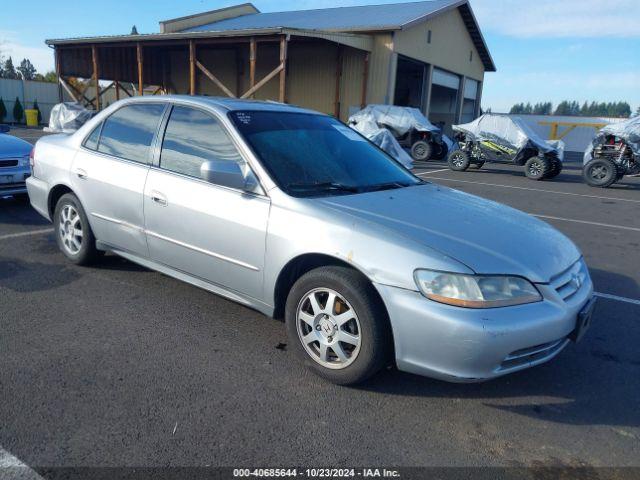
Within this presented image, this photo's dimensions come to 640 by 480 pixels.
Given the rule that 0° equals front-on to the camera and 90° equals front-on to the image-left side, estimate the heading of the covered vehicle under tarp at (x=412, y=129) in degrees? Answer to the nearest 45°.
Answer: approximately 315°

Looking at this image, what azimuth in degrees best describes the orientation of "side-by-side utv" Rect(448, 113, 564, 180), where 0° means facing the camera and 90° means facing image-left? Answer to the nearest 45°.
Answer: approximately 315°

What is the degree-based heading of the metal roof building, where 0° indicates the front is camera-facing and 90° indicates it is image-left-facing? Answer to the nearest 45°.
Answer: approximately 315°

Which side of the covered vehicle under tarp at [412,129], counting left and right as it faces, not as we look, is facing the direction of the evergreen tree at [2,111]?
back

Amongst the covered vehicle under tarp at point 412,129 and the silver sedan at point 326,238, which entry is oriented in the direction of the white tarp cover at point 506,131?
the covered vehicle under tarp

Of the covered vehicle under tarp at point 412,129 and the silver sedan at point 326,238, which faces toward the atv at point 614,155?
the covered vehicle under tarp

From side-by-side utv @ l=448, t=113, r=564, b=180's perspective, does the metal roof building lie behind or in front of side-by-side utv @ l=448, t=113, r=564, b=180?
behind

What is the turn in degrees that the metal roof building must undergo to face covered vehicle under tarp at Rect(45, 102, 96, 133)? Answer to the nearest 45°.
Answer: approximately 135° to its right
